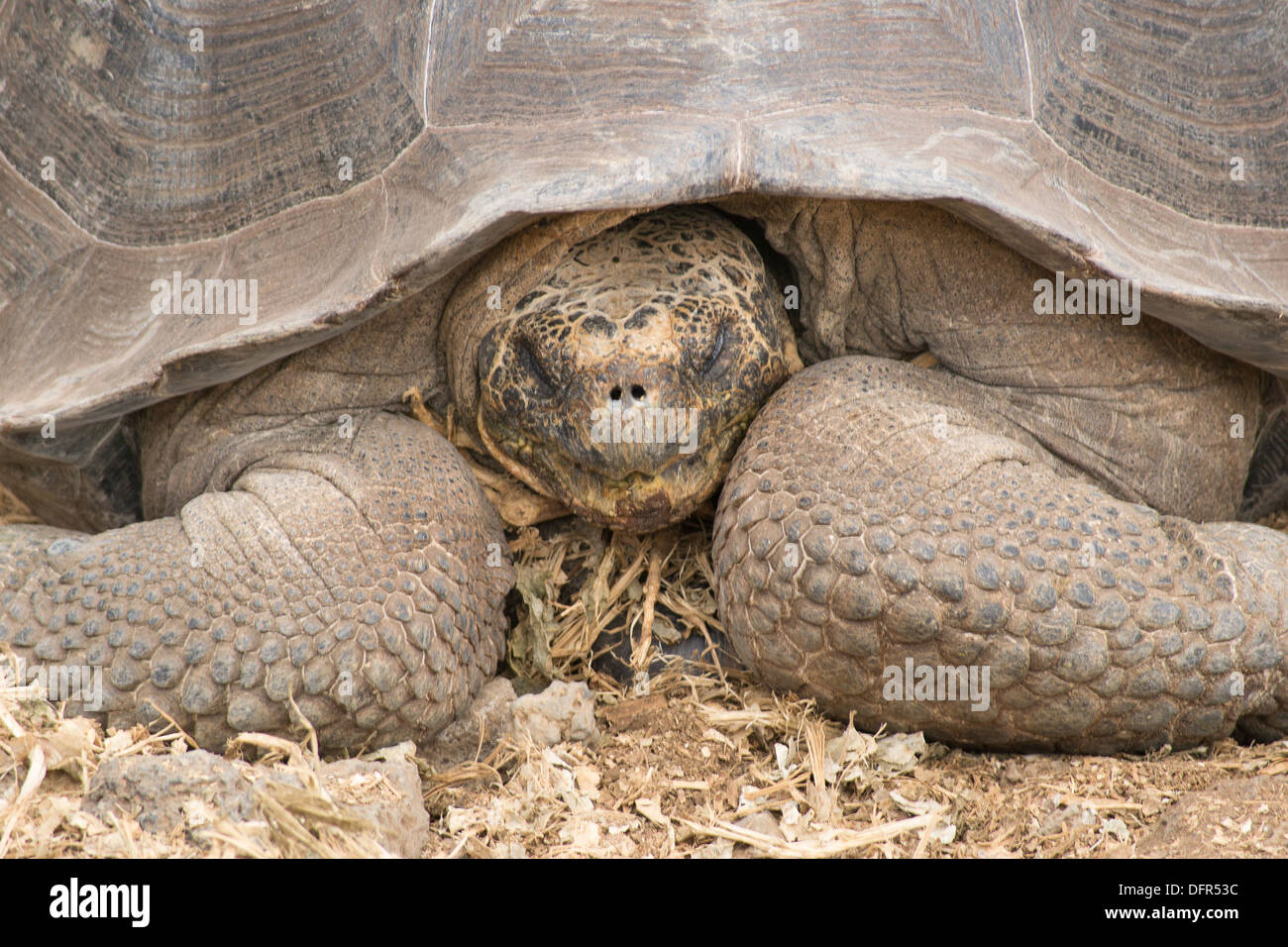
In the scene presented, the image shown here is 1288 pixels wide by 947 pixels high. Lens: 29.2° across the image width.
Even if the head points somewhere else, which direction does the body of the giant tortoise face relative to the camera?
toward the camera

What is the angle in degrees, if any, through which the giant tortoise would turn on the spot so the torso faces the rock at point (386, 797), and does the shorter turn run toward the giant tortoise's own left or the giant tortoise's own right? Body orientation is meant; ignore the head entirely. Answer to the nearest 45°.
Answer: approximately 45° to the giant tortoise's own right

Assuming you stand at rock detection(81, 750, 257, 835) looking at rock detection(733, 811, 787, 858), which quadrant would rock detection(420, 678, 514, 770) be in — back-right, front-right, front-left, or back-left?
front-left

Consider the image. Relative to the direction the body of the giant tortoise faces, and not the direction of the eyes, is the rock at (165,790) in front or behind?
in front
